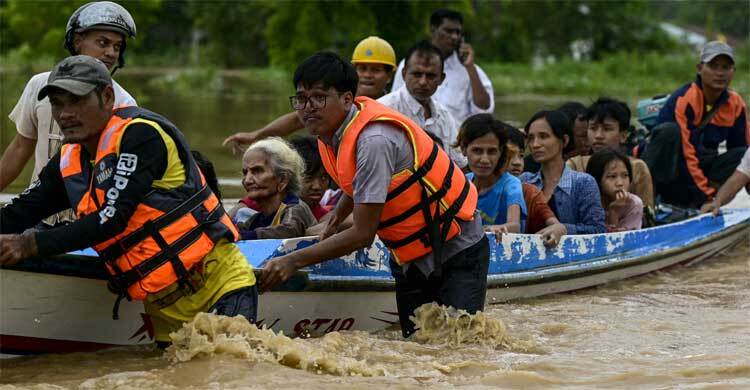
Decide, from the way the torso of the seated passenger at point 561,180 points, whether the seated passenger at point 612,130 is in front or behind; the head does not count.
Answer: behind

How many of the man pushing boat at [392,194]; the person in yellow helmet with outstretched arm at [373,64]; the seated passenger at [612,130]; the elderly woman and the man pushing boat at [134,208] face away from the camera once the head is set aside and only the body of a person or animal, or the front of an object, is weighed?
0

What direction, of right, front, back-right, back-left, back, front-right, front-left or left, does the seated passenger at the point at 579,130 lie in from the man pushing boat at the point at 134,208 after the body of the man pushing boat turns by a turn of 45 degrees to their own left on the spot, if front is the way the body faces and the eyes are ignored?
back-left

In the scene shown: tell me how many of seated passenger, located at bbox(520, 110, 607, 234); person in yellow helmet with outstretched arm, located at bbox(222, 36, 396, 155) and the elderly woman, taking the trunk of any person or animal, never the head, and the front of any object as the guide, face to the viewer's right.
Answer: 0

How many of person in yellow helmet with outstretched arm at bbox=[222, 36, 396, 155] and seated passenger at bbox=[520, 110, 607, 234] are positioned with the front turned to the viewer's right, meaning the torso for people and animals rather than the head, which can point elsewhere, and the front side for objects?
0

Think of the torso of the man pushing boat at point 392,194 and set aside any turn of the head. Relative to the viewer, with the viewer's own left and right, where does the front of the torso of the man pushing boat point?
facing the viewer and to the left of the viewer

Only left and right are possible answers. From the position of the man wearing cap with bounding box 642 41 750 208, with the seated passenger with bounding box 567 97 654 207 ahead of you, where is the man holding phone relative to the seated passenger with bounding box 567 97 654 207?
right

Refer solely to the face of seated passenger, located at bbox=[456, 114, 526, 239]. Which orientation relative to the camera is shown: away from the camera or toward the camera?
toward the camera

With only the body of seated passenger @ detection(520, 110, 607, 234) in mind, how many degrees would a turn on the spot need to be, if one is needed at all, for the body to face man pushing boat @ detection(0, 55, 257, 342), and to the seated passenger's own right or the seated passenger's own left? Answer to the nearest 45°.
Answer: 0° — they already face them

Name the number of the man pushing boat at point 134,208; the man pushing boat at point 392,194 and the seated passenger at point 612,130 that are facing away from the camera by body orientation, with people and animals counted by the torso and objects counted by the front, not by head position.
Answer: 0

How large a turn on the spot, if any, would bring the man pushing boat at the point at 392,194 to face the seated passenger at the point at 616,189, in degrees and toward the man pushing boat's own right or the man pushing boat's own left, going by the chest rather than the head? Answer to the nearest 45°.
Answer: approximately 180°

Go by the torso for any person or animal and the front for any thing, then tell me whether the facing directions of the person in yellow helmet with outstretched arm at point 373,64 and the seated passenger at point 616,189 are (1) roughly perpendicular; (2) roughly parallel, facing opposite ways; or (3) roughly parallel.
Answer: roughly parallel
